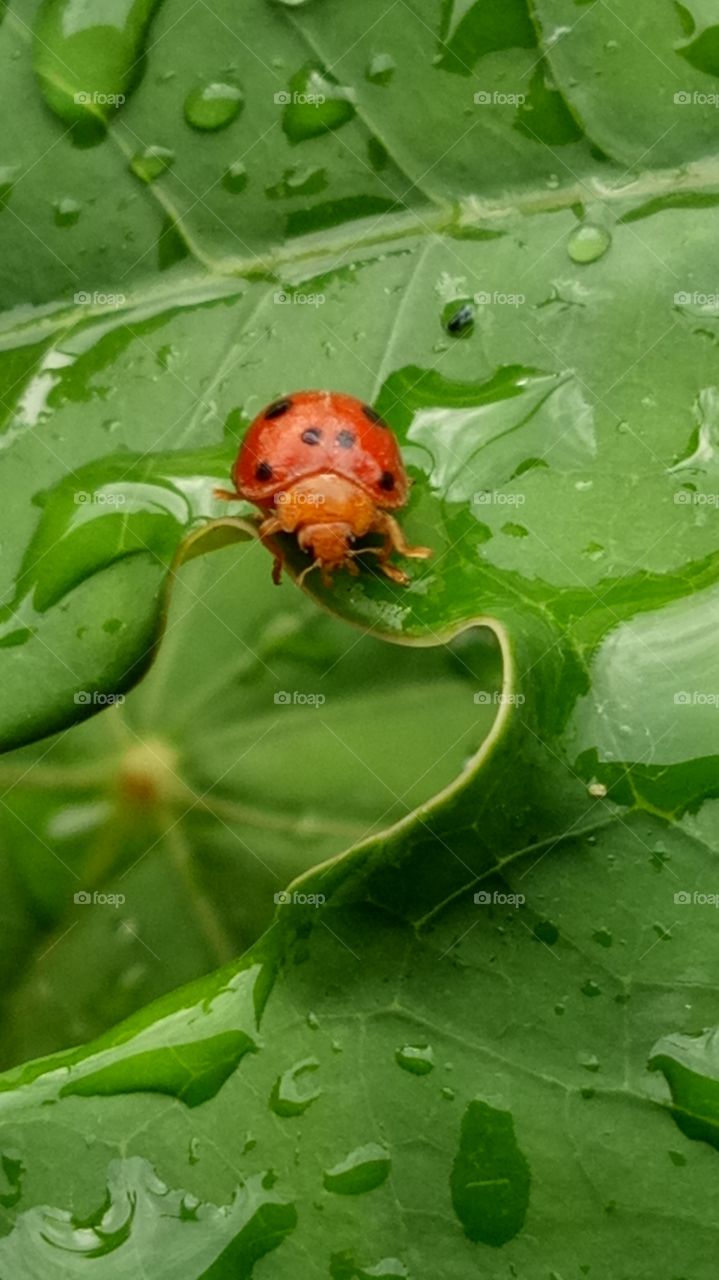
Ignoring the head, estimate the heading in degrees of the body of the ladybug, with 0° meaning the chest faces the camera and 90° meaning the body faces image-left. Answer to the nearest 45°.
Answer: approximately 0°
